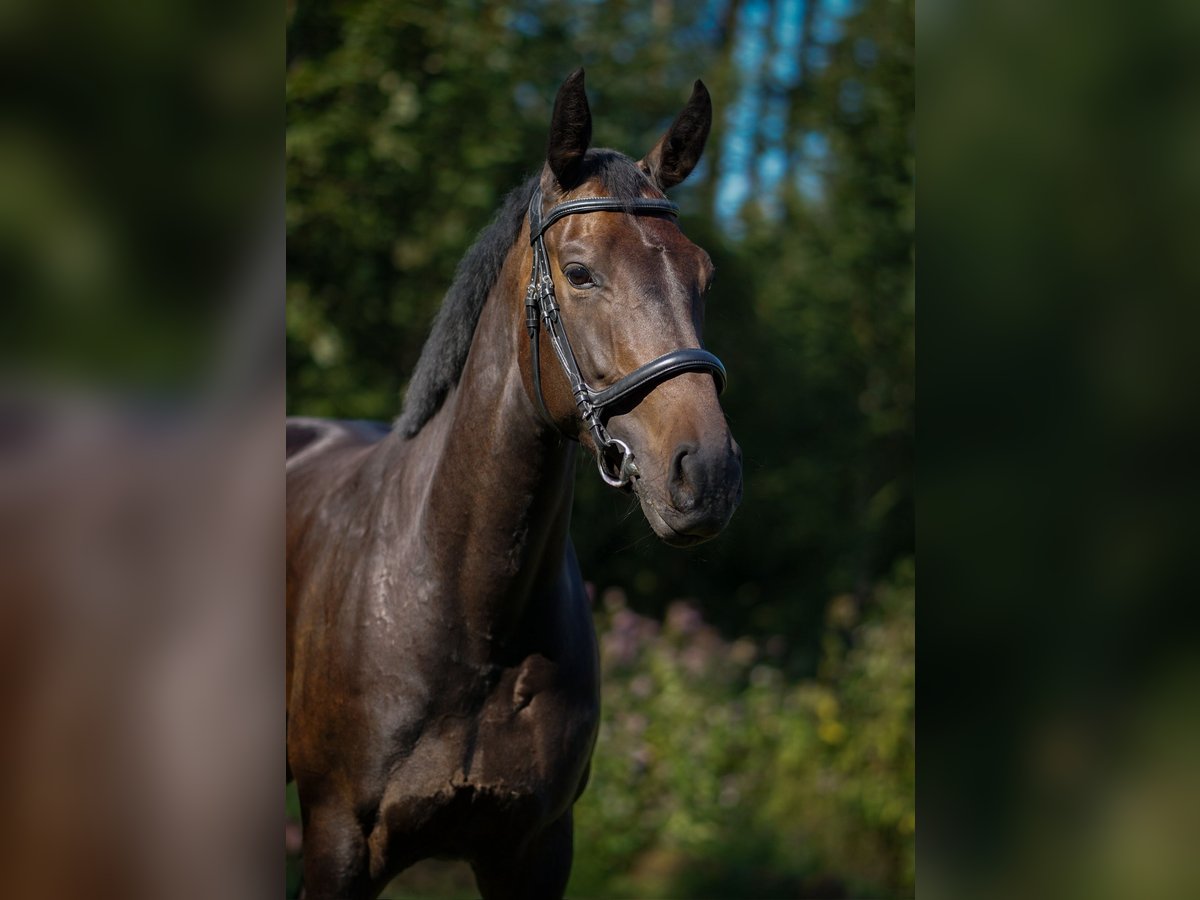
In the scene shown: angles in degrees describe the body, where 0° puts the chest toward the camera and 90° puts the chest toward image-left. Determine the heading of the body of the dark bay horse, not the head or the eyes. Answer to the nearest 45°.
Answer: approximately 315°
